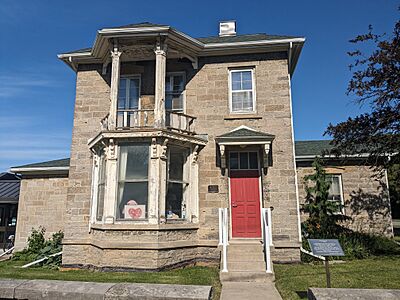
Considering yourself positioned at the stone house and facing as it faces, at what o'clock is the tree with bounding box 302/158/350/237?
The tree is roughly at 8 o'clock from the stone house.

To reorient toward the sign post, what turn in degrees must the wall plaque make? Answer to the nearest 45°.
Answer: approximately 45° to its left

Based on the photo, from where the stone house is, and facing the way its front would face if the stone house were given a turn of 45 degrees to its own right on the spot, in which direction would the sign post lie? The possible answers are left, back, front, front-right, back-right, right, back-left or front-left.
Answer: left

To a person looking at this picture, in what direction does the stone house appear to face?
facing the viewer

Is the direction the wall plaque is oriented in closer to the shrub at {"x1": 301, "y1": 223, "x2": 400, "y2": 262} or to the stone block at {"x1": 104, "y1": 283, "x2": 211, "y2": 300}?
the stone block

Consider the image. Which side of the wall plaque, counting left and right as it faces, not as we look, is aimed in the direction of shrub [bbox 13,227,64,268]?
right

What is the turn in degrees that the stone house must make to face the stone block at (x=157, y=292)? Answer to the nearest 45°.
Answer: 0° — it already faces it

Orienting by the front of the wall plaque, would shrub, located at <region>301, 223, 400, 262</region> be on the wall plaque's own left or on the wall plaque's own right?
on the wall plaque's own left

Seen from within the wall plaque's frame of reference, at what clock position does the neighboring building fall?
The neighboring building is roughly at 4 o'clock from the wall plaque.

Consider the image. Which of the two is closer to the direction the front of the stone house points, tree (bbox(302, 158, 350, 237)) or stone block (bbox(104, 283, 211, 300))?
the stone block
